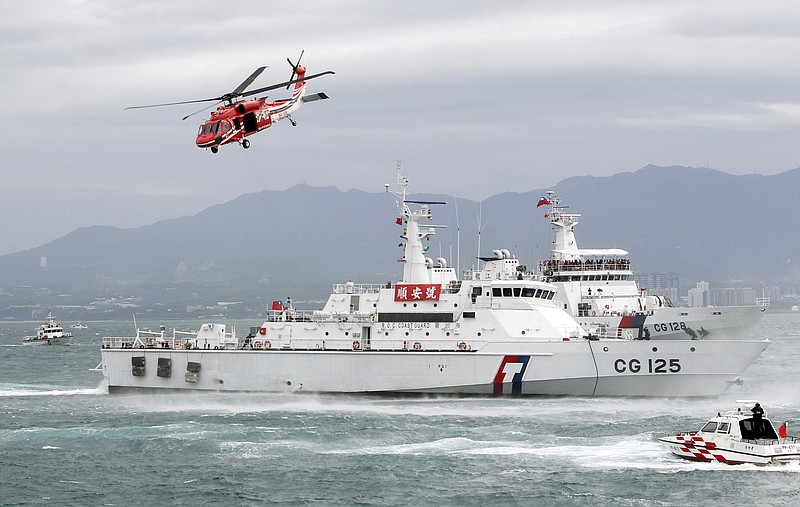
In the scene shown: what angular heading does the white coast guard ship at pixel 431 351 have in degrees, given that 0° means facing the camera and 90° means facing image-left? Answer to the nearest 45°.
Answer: approximately 270°

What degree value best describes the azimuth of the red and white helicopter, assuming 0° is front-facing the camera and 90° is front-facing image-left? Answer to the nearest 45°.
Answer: approximately 45°

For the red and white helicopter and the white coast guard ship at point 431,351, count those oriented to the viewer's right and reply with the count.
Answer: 1

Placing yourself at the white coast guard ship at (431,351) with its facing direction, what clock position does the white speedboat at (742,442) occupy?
The white speedboat is roughly at 2 o'clock from the white coast guard ship.

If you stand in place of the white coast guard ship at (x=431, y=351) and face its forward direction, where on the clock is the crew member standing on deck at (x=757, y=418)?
The crew member standing on deck is roughly at 2 o'clock from the white coast guard ship.

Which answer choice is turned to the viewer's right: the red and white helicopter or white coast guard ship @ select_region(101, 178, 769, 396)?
the white coast guard ship

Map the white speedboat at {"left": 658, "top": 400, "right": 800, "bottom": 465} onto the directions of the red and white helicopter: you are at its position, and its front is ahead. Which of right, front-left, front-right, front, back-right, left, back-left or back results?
left

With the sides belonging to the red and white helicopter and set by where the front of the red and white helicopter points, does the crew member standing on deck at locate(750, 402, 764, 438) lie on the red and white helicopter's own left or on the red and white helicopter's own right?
on the red and white helicopter's own left
